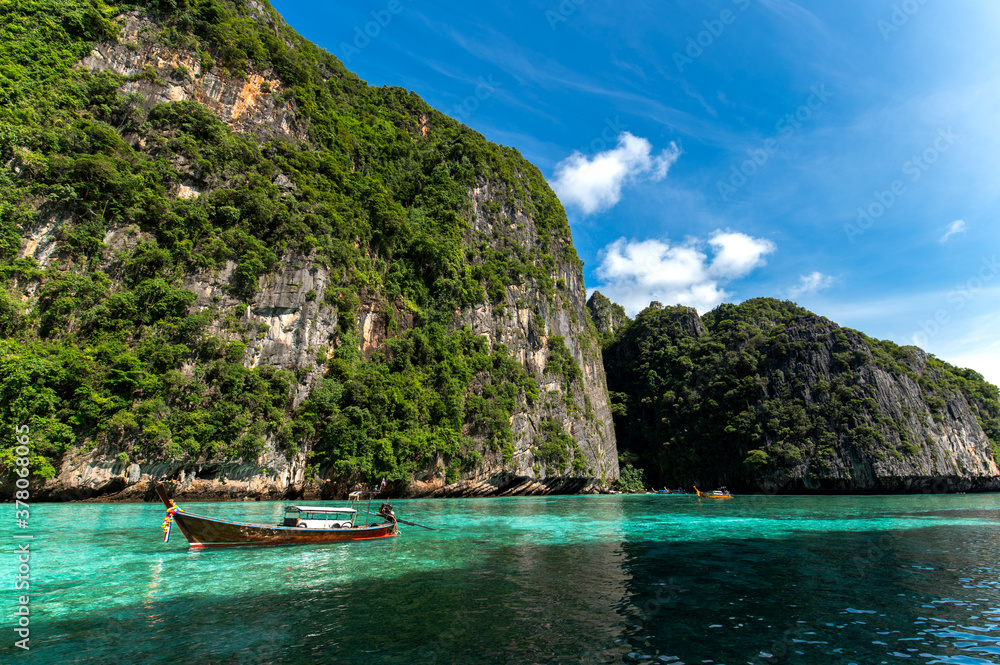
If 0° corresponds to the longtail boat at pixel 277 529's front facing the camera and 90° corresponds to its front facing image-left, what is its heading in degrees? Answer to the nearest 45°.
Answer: approximately 90°

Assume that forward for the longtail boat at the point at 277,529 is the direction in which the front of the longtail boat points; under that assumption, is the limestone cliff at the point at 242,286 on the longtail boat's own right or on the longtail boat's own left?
on the longtail boat's own right
